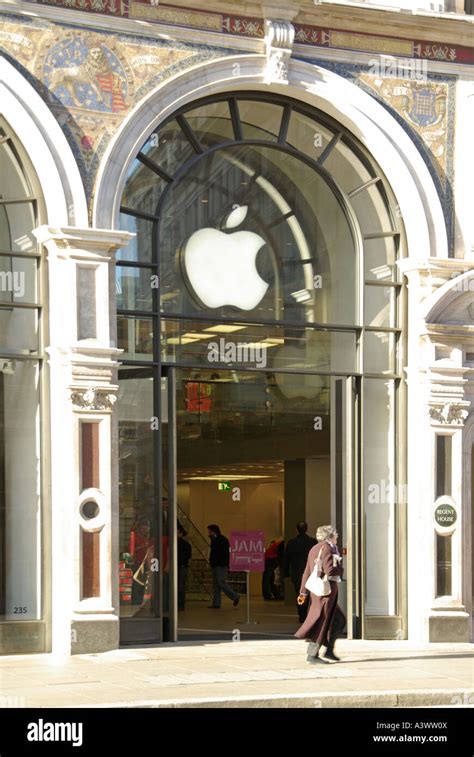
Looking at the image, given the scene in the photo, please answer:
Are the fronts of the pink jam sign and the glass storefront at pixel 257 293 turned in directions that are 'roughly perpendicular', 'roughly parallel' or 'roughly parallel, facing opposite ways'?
roughly parallel

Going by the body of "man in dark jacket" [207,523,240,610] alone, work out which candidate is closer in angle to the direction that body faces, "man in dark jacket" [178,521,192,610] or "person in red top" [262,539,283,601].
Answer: the man in dark jacket

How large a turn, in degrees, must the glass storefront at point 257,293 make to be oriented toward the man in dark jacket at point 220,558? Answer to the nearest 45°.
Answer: approximately 180°

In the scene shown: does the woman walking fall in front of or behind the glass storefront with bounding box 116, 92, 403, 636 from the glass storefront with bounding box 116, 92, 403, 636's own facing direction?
in front

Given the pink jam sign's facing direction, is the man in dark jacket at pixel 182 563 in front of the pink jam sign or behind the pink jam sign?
behind

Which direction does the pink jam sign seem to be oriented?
toward the camera

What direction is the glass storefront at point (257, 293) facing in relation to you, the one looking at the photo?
facing the viewer

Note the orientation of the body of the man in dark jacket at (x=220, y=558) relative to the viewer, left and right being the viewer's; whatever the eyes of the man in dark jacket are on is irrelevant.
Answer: facing to the left of the viewer
